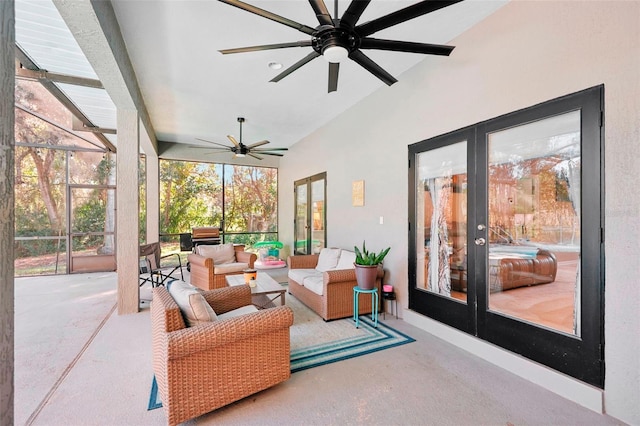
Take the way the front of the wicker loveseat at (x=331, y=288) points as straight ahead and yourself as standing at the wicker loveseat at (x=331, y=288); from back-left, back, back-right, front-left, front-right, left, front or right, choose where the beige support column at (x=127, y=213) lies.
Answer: front-right

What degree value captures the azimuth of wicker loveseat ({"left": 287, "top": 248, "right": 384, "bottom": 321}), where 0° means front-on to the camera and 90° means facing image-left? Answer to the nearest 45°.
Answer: approximately 45°

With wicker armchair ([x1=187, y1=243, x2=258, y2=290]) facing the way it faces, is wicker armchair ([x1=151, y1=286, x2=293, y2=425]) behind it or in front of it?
in front

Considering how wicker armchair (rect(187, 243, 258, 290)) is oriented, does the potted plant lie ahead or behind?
ahead

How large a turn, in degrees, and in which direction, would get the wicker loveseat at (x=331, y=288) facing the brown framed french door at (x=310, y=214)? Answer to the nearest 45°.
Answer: approximately 135° to its right

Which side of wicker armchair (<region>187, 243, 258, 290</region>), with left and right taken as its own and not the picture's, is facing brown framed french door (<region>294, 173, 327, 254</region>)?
left

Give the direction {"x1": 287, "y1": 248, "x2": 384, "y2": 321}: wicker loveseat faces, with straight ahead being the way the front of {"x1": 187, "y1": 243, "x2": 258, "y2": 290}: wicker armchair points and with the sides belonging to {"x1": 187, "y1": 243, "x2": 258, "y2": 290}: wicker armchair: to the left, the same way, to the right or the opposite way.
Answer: to the right

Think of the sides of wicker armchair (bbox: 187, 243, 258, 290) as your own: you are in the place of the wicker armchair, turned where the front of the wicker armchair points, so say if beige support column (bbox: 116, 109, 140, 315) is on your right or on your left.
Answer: on your right

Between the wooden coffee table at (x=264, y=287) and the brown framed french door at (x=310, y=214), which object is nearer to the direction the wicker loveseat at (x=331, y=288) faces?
the wooden coffee table

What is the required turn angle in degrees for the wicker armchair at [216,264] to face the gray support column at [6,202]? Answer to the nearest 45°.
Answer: approximately 45° to its right
